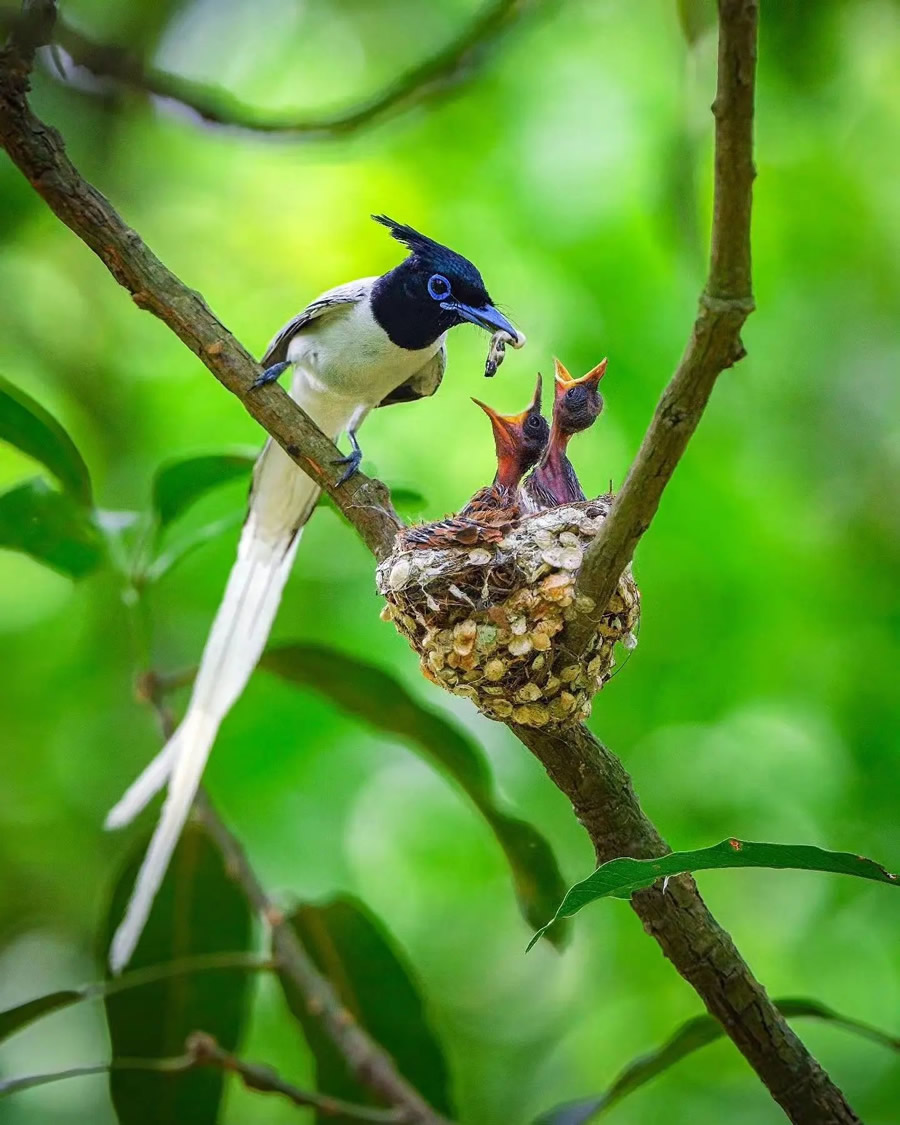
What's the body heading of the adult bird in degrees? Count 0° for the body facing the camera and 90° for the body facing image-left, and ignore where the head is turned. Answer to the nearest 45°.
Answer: approximately 315°

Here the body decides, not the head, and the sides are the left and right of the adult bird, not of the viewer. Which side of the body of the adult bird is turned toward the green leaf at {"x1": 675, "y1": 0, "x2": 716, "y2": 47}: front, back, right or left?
front
